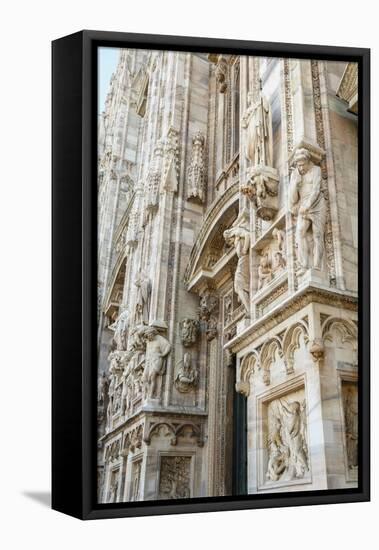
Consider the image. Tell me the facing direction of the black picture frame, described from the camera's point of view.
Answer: facing the viewer and to the right of the viewer
